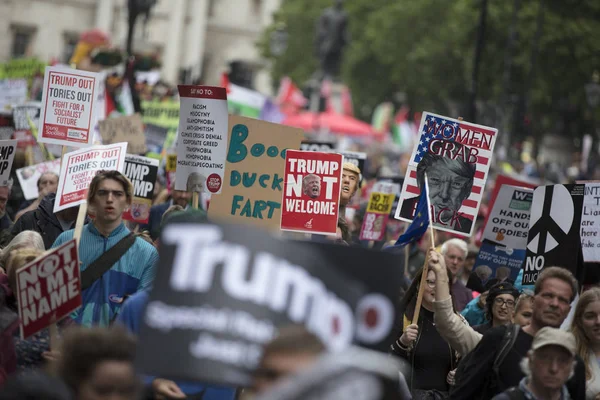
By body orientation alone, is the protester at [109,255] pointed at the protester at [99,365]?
yes

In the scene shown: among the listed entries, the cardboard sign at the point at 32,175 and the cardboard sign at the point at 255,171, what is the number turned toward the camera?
2

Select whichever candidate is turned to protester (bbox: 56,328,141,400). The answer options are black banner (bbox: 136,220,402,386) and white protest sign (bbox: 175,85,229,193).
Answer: the white protest sign

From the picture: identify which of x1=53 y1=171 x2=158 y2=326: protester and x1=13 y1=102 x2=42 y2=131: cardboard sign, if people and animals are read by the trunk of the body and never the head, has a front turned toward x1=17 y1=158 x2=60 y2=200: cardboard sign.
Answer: x1=13 y1=102 x2=42 y2=131: cardboard sign

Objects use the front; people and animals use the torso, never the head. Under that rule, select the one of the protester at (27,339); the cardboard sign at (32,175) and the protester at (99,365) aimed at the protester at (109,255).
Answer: the cardboard sign

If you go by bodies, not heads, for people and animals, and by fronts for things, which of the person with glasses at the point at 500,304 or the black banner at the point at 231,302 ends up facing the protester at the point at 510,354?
the person with glasses

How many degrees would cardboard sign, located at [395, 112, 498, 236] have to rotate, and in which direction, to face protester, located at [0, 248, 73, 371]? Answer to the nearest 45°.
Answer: approximately 45° to its right

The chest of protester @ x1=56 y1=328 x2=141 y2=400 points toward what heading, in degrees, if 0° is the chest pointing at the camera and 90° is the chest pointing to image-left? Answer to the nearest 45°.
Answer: approximately 315°

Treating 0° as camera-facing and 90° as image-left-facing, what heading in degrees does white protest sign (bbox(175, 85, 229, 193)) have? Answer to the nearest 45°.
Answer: approximately 0°

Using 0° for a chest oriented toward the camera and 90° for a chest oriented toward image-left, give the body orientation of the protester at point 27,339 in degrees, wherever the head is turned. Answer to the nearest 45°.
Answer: approximately 315°
